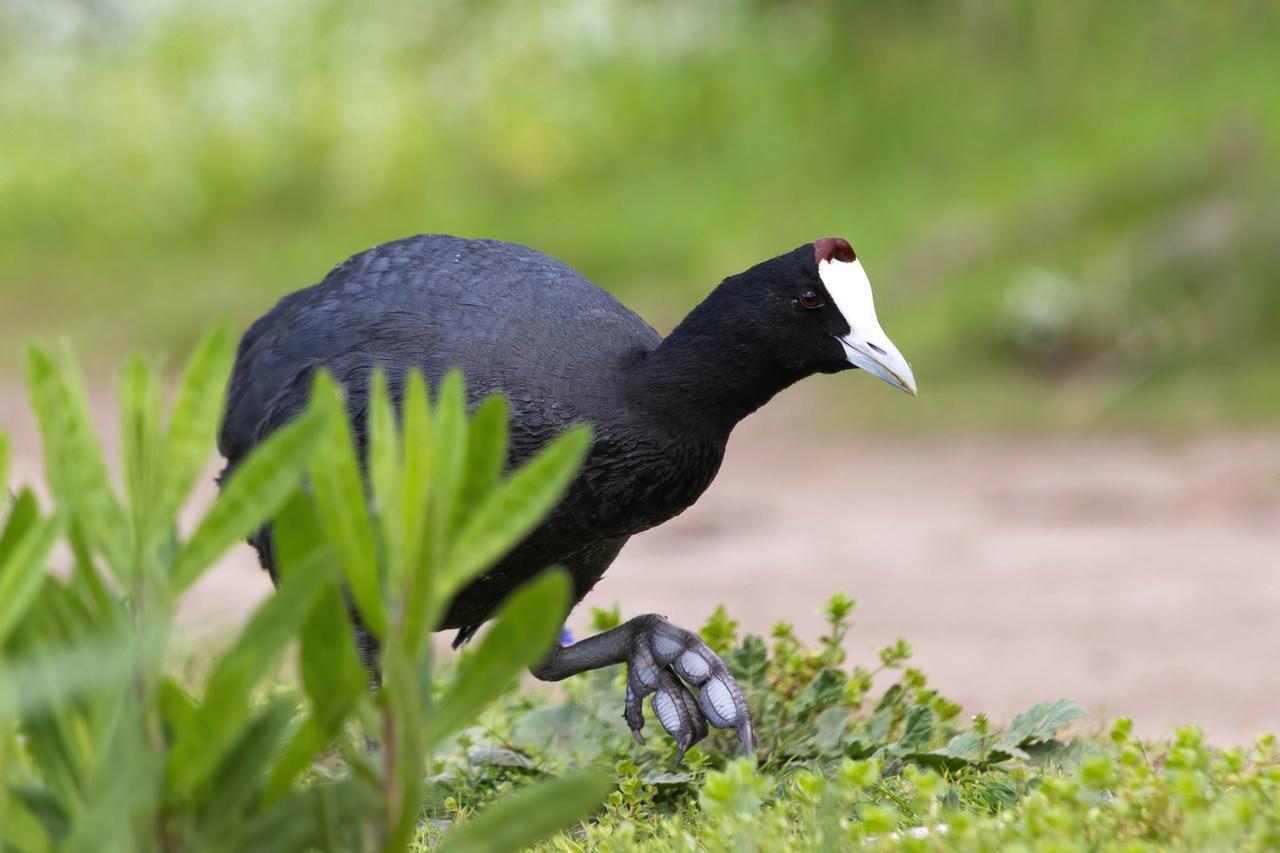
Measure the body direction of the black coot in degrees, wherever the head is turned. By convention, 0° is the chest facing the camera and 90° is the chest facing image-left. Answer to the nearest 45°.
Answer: approximately 270°

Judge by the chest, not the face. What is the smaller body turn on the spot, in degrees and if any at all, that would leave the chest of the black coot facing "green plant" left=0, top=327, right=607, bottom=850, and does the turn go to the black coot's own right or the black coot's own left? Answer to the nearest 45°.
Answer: approximately 90° to the black coot's own right
